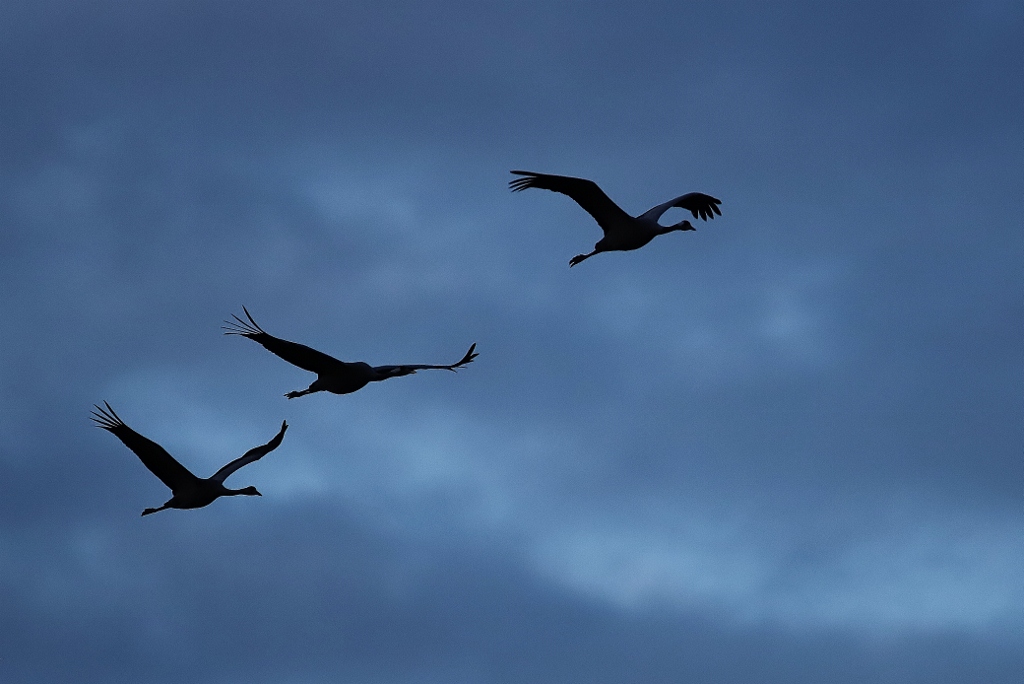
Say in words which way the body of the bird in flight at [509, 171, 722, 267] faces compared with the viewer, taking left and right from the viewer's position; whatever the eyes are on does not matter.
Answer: facing the viewer and to the right of the viewer

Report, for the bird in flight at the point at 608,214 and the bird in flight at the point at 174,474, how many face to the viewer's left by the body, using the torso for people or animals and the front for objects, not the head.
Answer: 0

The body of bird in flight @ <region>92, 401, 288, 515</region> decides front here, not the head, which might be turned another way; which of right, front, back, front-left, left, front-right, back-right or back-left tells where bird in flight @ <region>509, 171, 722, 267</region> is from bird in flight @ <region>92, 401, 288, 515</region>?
front

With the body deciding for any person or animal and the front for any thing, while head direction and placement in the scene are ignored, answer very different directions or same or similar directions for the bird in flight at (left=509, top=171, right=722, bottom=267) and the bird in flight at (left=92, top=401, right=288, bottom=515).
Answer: same or similar directions

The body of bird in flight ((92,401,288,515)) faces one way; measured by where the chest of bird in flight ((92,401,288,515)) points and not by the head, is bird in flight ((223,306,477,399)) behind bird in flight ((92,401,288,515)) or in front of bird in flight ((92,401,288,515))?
in front

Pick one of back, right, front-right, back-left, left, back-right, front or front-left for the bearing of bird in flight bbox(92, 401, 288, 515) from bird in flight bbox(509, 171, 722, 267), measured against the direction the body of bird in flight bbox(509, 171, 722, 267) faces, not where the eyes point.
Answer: back-right

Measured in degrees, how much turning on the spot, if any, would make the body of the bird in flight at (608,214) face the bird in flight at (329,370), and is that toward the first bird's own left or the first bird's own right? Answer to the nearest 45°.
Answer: approximately 135° to the first bird's own right
